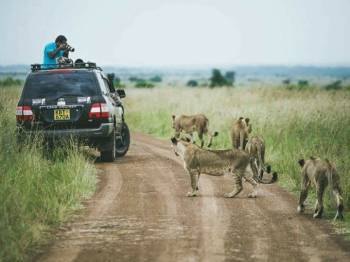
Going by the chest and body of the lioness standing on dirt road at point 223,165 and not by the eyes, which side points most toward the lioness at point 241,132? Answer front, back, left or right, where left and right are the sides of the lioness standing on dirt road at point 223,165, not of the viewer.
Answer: right

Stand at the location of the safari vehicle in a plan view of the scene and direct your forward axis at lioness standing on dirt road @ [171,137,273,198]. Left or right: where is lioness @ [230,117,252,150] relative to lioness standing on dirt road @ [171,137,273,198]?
left

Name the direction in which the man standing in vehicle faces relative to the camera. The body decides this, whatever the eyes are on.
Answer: to the viewer's right

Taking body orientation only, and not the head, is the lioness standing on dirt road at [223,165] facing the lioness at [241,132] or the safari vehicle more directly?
the safari vehicle

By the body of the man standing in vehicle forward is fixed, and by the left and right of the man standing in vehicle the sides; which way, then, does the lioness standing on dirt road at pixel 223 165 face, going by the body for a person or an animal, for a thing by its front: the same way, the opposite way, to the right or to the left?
the opposite way

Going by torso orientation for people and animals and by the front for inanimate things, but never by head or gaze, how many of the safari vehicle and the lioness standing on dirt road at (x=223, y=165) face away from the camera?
1

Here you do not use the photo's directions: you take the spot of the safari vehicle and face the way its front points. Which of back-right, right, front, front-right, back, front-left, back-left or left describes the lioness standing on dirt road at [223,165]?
back-right

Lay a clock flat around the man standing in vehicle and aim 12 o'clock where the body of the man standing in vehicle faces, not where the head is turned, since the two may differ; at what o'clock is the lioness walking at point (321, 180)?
The lioness walking is roughly at 2 o'clock from the man standing in vehicle.

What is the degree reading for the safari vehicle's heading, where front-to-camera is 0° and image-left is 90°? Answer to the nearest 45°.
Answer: approximately 180°

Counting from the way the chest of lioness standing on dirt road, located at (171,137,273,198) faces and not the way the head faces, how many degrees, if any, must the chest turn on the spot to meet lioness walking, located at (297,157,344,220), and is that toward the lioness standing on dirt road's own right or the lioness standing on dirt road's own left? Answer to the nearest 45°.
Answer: approximately 135° to the lioness standing on dirt road's own left

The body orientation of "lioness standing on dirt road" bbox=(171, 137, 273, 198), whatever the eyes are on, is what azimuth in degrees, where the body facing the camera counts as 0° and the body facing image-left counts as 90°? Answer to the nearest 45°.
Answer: approximately 90°
